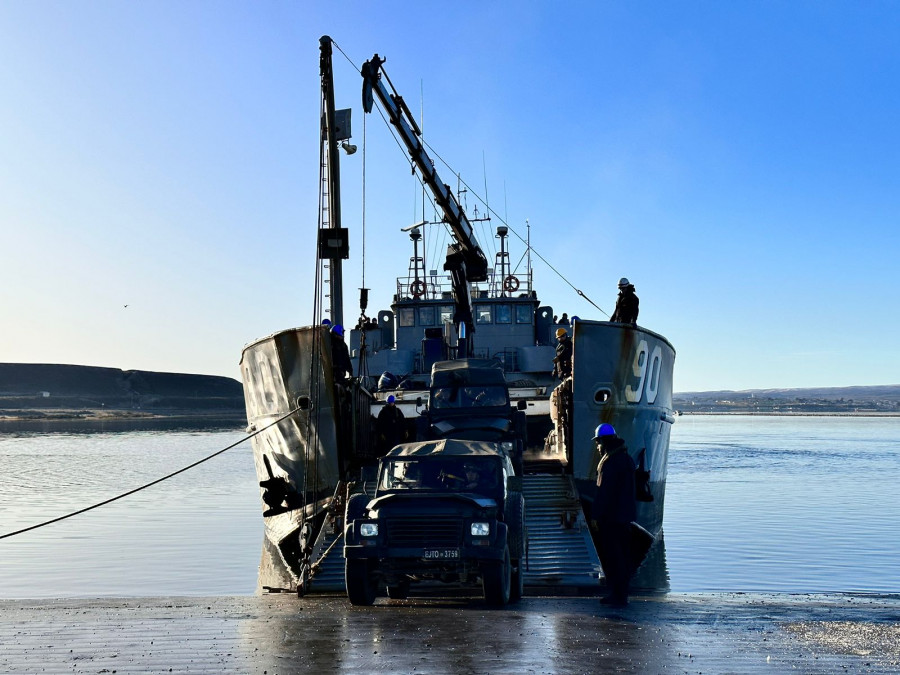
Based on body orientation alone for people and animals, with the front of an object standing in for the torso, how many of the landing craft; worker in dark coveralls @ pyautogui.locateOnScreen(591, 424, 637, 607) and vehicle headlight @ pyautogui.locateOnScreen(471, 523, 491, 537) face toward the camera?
2

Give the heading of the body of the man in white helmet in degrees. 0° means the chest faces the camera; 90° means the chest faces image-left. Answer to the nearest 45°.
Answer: approximately 45°

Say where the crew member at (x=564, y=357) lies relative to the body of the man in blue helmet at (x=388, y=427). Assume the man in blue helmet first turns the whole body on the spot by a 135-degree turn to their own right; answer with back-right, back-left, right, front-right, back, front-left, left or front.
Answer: back-right

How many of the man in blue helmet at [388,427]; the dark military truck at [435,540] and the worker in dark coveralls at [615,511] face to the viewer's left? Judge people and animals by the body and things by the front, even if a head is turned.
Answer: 1

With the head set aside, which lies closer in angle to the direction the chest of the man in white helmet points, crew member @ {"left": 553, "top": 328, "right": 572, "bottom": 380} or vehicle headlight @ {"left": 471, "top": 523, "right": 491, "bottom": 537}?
the vehicle headlight

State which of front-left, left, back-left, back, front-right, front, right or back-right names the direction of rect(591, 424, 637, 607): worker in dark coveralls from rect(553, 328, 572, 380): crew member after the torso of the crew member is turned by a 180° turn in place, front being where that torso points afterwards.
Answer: back-right

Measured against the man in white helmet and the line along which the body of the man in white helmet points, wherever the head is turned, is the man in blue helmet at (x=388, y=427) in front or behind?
in front

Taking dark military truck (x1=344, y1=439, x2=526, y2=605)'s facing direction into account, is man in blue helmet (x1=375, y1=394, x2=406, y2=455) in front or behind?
behind

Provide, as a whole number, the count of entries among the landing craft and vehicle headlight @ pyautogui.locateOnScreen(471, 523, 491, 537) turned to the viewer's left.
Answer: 0

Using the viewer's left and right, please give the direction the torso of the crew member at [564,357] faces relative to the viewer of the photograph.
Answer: facing the viewer and to the left of the viewer

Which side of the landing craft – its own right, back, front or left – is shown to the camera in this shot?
front
